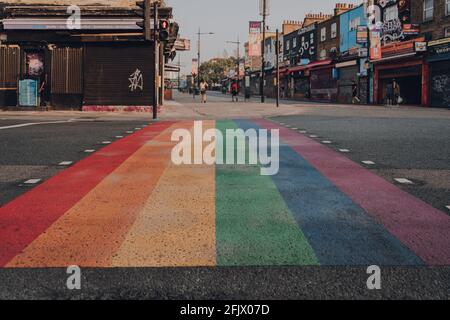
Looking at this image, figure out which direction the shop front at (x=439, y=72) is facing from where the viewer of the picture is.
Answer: facing the viewer and to the left of the viewer

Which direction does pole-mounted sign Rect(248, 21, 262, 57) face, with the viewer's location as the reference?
facing the viewer

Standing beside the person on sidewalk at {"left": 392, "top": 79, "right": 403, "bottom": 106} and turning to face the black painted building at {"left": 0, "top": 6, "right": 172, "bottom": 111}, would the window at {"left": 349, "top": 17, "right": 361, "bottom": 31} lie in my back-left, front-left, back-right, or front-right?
back-right

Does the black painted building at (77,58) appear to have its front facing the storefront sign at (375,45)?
no

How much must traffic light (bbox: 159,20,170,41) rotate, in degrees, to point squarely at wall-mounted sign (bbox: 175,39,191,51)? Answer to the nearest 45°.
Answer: approximately 180°

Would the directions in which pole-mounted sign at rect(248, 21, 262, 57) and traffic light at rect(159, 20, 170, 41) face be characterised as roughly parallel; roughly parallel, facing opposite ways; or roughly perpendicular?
roughly parallel

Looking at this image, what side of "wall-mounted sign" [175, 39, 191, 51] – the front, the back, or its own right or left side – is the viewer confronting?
front

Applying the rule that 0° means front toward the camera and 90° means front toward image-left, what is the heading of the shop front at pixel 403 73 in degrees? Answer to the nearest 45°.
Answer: approximately 45°

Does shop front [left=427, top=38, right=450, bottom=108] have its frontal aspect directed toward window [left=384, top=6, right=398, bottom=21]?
no

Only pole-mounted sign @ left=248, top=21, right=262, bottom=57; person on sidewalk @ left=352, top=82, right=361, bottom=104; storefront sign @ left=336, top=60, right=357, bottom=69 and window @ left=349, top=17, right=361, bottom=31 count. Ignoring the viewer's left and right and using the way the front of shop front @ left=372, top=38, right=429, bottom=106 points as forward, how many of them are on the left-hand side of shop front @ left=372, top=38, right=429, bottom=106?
0
